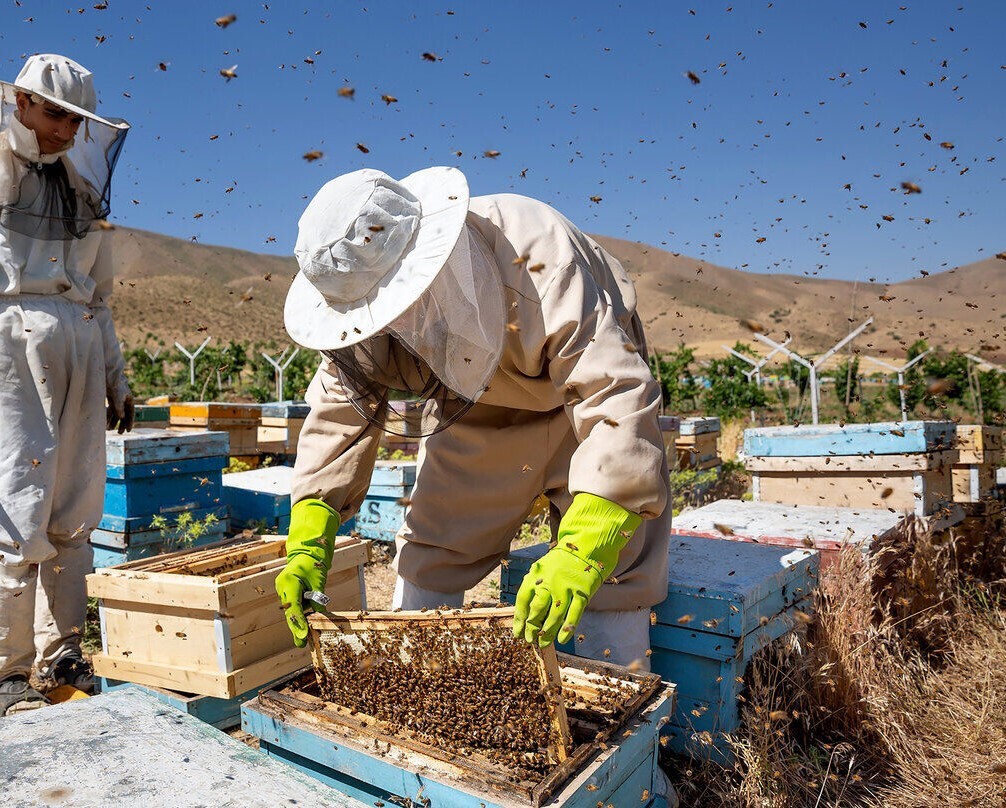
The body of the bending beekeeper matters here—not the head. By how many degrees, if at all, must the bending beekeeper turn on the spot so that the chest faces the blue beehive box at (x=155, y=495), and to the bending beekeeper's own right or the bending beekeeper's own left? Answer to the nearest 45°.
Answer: approximately 90° to the bending beekeeper's own right

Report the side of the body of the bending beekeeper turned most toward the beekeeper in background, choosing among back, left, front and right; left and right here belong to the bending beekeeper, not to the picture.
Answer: right

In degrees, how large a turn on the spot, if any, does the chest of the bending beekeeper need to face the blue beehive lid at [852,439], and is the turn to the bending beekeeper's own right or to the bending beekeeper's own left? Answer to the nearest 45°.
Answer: approximately 180°

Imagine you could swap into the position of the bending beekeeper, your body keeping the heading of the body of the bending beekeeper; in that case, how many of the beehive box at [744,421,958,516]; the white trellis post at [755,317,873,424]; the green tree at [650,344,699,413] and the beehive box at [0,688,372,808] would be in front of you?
1

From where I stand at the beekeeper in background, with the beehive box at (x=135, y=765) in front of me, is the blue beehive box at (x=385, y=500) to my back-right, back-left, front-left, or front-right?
back-left

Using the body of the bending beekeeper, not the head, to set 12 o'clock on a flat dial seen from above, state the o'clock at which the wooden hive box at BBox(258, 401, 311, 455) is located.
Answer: The wooden hive box is roughly at 4 o'clock from the bending beekeeper.

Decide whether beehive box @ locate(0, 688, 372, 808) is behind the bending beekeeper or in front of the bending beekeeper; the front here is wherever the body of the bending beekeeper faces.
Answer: in front

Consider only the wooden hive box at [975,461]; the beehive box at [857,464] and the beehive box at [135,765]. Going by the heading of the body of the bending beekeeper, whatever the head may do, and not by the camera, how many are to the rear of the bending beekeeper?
2

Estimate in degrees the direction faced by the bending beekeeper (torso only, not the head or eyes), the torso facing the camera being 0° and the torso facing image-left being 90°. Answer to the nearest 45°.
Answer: approximately 45°

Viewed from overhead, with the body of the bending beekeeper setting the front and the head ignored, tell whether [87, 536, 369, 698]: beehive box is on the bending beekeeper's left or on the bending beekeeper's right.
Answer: on the bending beekeeper's right
